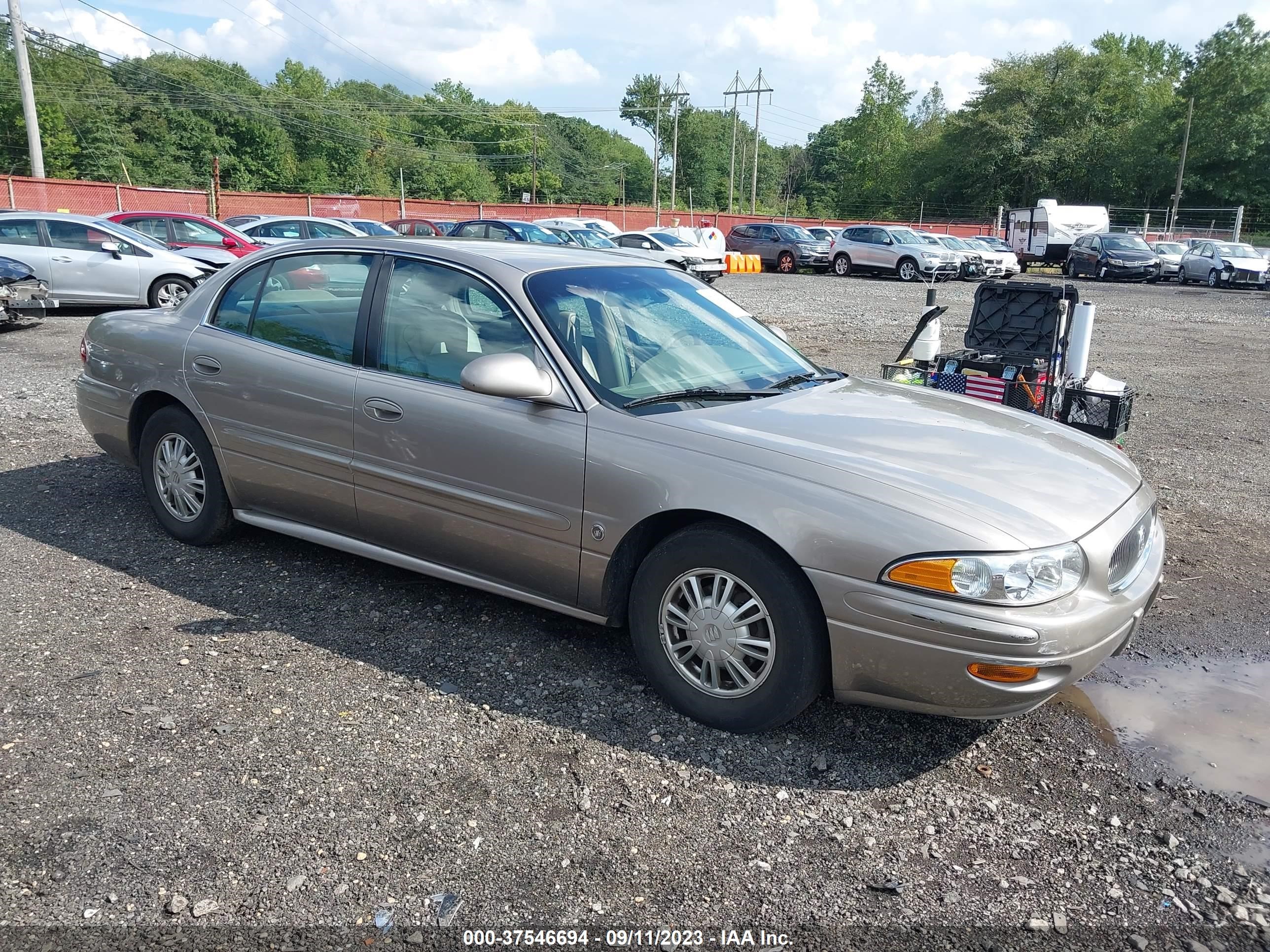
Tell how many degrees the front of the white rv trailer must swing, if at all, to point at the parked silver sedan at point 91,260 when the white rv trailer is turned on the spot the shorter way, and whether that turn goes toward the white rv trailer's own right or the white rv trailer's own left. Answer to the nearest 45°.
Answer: approximately 45° to the white rv trailer's own right

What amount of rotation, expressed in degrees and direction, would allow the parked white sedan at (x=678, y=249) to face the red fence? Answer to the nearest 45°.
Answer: approximately 180°

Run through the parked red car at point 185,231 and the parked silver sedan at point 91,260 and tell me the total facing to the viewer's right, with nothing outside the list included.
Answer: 2

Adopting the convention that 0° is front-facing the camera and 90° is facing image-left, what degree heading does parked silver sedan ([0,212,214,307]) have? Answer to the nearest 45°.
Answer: approximately 270°

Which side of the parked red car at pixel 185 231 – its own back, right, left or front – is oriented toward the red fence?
left

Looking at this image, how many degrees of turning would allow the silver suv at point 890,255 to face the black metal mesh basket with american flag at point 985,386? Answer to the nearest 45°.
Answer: approximately 45° to its right

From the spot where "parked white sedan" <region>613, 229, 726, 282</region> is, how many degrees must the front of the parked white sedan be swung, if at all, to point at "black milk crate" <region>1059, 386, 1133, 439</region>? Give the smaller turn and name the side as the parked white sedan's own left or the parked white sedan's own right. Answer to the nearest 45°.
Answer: approximately 45° to the parked white sedan's own right

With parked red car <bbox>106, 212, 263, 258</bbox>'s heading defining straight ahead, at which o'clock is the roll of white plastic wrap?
The roll of white plastic wrap is roughly at 2 o'clock from the parked red car.

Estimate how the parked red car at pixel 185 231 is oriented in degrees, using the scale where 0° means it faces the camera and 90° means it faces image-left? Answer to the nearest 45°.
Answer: approximately 270°

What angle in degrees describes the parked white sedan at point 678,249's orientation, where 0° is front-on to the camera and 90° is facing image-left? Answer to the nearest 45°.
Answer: approximately 315°
